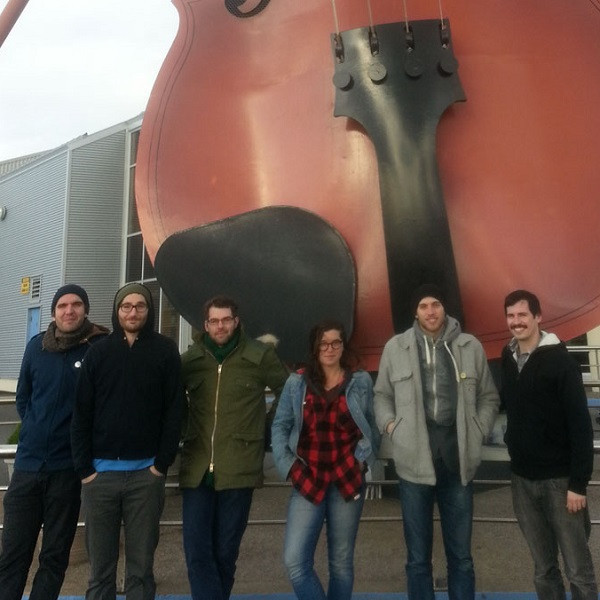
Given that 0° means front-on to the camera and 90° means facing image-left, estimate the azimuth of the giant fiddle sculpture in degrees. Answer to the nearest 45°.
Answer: approximately 0°

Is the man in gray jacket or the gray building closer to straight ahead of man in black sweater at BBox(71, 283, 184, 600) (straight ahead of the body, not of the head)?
the man in gray jacket

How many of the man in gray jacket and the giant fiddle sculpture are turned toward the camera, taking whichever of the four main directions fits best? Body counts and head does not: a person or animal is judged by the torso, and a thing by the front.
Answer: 2

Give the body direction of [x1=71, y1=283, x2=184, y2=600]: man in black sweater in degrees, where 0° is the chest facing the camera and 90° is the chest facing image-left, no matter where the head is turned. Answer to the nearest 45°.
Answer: approximately 0°

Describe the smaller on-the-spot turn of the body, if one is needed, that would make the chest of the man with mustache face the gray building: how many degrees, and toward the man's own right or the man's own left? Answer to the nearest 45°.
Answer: approximately 90° to the man's own right

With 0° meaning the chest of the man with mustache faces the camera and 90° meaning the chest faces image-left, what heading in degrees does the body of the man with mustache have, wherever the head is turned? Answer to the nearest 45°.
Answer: approximately 45°

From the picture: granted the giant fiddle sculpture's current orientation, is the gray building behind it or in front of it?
behind
